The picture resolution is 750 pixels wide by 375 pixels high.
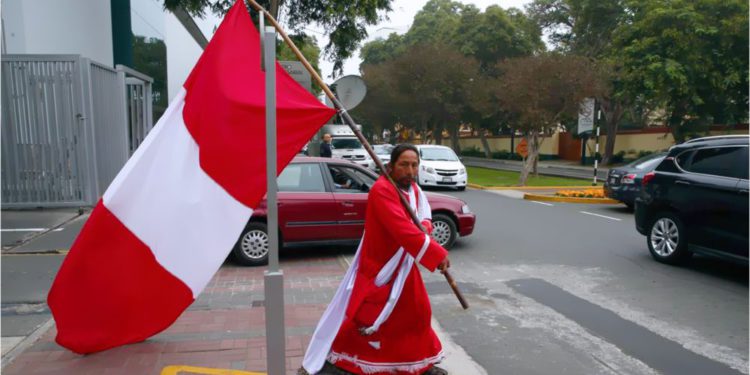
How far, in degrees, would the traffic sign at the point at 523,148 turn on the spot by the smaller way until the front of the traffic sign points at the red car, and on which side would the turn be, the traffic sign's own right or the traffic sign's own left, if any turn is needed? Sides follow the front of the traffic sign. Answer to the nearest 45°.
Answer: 0° — it already faces it

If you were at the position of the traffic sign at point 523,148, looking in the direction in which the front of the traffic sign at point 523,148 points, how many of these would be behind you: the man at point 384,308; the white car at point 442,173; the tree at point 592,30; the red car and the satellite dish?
1

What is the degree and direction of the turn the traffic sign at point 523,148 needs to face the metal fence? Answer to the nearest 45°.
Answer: approximately 45° to its right

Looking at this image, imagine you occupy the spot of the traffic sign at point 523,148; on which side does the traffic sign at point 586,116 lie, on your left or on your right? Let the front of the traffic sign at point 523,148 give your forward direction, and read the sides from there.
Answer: on your left

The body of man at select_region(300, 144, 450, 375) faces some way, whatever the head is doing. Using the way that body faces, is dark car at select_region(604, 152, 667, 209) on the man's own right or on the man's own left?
on the man's own left

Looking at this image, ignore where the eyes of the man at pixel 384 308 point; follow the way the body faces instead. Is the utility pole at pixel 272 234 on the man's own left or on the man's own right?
on the man's own right

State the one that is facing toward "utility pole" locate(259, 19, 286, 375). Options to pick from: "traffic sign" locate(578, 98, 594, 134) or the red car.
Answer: the traffic sign

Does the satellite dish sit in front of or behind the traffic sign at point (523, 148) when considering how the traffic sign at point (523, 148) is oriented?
in front

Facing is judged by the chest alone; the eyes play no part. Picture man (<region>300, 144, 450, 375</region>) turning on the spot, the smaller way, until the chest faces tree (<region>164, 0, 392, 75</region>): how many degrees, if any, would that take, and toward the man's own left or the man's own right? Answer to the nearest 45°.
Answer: approximately 135° to the man's own left

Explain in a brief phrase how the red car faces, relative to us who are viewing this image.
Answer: facing to the right of the viewer

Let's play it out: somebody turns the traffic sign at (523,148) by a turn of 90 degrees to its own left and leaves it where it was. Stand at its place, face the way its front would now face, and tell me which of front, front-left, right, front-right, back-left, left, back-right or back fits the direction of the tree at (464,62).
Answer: left

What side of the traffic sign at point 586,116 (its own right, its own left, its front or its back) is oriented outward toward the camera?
front

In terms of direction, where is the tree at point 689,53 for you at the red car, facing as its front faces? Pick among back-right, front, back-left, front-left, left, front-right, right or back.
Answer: front-left

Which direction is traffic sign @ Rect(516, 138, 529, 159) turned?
toward the camera

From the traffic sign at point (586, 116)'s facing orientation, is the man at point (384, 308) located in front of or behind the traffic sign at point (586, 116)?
in front
